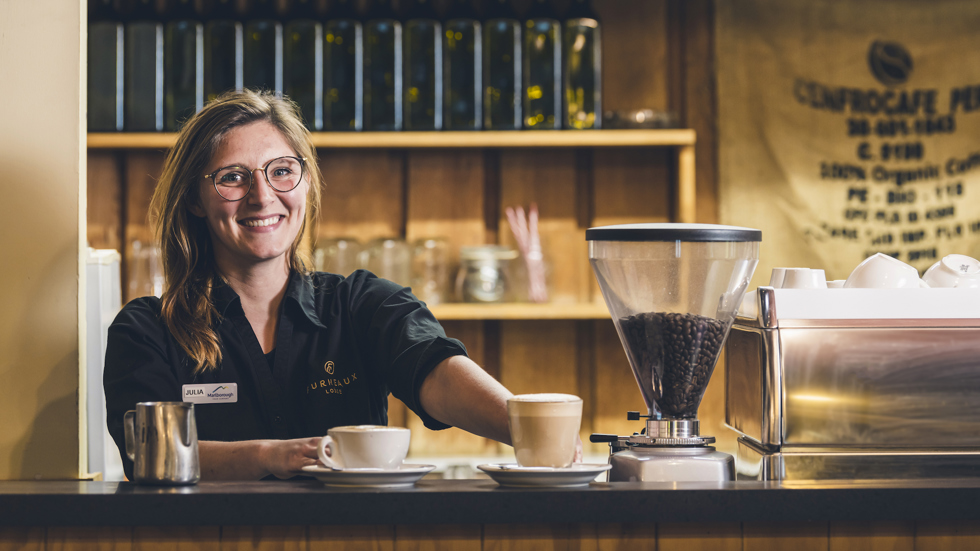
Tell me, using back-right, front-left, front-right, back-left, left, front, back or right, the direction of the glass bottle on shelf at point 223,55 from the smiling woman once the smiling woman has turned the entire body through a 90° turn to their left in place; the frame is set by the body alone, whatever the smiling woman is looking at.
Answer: left

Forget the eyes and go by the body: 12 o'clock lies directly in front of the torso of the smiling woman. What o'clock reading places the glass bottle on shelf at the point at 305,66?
The glass bottle on shelf is roughly at 6 o'clock from the smiling woman.

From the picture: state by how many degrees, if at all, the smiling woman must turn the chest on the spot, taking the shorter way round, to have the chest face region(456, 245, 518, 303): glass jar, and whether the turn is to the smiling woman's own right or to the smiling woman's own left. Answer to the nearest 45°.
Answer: approximately 135° to the smiling woman's own left

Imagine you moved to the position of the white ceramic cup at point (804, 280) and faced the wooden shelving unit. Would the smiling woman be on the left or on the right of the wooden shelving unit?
left

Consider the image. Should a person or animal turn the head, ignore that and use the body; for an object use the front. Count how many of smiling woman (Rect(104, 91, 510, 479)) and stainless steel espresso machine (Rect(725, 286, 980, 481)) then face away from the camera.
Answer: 1

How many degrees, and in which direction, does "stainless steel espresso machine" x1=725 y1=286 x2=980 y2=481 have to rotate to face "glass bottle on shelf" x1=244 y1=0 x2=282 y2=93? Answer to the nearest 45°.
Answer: approximately 45° to its left

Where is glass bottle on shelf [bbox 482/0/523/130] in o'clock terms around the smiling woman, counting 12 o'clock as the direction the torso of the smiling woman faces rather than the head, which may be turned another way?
The glass bottle on shelf is roughly at 7 o'clock from the smiling woman.

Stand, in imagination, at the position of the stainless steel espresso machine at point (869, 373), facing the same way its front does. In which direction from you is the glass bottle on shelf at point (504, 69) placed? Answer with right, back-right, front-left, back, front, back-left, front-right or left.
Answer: front-left

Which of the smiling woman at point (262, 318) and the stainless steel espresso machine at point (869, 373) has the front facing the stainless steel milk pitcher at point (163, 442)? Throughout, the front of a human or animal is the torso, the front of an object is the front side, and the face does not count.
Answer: the smiling woman

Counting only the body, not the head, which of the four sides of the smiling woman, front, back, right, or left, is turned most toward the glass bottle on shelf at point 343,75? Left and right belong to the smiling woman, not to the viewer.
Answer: back

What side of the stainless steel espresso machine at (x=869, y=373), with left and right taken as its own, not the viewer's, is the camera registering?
back

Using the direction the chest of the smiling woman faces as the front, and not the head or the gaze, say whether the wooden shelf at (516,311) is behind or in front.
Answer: behind
